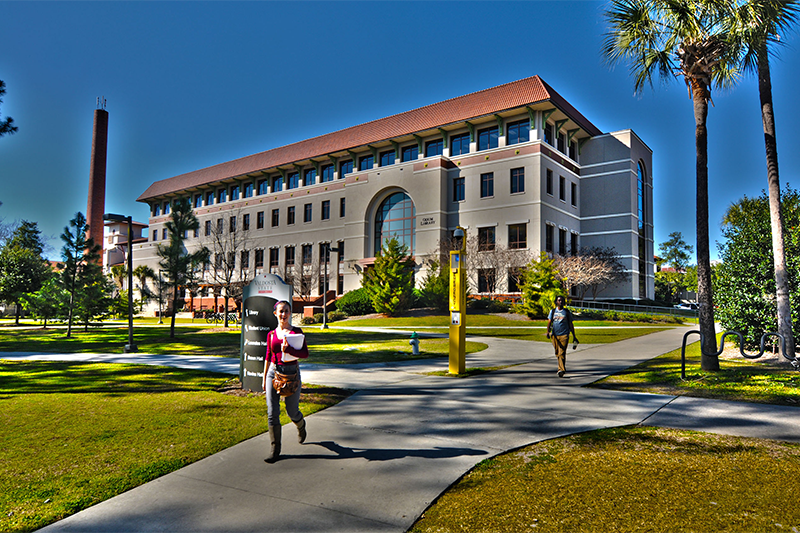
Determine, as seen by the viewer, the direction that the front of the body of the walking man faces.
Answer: toward the camera

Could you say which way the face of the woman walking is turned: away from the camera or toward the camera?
toward the camera

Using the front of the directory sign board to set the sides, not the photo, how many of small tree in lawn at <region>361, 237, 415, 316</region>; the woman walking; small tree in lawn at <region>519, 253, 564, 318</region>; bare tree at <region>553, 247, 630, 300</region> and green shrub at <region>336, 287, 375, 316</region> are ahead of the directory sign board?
1

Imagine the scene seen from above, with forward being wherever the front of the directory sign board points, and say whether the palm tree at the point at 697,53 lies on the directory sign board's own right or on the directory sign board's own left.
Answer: on the directory sign board's own left

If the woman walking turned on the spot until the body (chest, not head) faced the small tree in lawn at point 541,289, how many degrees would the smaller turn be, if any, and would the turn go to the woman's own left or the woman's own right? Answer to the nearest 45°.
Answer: approximately 135° to the woman's own left

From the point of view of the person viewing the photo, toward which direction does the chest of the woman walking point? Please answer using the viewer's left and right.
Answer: facing the viewer

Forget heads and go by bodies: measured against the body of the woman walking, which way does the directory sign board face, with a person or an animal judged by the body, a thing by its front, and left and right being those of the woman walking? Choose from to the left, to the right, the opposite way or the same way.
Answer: the same way

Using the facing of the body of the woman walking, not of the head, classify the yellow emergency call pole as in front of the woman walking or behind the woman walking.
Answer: behind

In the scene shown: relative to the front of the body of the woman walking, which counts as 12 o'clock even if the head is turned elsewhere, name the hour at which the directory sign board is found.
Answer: The directory sign board is roughly at 6 o'clock from the woman walking.

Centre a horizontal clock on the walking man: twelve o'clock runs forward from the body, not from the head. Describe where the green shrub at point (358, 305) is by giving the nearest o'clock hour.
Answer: The green shrub is roughly at 5 o'clock from the walking man.

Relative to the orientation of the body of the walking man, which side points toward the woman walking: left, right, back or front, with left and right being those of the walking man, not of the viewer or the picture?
front

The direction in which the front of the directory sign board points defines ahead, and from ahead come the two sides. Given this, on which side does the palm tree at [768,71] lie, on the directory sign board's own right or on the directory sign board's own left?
on the directory sign board's own left

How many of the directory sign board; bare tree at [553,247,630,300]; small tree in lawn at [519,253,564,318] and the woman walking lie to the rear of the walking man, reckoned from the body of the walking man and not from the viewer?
2
